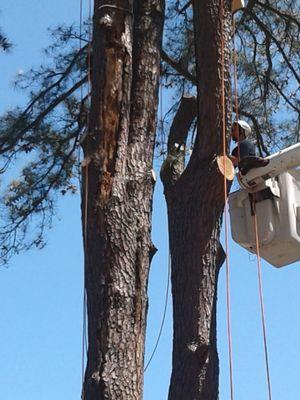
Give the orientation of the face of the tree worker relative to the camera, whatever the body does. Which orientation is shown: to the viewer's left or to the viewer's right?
to the viewer's left

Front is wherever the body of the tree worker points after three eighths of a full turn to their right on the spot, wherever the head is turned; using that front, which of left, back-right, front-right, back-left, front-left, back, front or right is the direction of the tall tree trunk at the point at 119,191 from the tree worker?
back

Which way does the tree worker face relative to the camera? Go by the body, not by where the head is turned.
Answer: to the viewer's left
